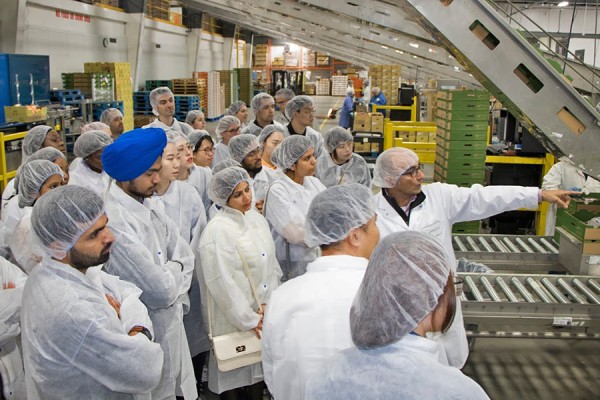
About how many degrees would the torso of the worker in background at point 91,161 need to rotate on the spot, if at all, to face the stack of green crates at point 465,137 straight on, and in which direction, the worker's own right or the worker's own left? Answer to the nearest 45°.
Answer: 0° — they already face it

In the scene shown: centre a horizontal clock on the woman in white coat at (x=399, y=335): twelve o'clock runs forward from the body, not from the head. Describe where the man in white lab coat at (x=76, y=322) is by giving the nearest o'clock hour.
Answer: The man in white lab coat is roughly at 8 o'clock from the woman in white coat.

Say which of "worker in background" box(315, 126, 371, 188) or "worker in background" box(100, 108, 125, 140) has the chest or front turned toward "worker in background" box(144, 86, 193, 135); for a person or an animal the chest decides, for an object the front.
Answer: "worker in background" box(100, 108, 125, 140)

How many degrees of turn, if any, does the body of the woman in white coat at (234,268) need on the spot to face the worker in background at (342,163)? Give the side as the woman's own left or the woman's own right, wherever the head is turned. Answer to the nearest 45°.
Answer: approximately 90° to the woman's own left

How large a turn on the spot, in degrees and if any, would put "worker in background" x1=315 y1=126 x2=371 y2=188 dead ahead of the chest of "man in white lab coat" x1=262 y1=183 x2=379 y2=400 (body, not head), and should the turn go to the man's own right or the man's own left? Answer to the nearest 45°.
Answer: approximately 45° to the man's own left

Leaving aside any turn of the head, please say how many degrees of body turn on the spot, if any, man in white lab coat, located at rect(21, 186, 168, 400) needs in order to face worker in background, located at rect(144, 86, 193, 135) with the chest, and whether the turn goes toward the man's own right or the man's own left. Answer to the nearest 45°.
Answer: approximately 90° to the man's own left

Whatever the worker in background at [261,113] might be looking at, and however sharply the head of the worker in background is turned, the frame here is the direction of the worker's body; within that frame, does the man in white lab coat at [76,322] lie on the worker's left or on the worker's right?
on the worker's right

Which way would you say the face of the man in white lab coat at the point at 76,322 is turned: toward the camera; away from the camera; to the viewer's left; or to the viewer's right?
to the viewer's right

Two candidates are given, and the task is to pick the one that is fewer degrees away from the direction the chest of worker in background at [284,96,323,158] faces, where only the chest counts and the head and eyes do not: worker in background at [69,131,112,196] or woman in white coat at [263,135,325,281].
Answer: the woman in white coat

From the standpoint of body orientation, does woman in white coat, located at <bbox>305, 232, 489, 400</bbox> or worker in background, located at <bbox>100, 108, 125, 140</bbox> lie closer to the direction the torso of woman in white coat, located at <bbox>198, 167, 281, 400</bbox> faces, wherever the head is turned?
the woman in white coat

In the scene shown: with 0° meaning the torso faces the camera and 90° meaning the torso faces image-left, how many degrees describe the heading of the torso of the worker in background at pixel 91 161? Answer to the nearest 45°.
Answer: approximately 270°

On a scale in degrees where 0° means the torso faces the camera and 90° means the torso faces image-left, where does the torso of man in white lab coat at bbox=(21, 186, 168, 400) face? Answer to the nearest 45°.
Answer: approximately 270°

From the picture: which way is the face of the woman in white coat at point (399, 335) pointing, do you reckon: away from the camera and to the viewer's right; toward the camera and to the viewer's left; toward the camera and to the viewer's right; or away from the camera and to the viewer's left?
away from the camera and to the viewer's right

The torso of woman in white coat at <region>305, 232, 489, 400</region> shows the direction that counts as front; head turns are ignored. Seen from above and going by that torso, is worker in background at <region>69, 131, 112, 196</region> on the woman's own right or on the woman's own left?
on the woman's own left
